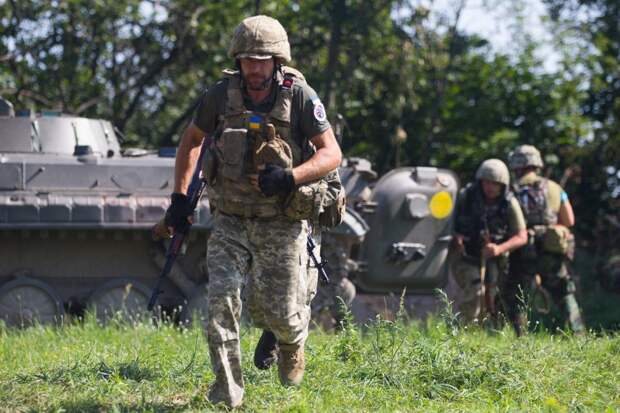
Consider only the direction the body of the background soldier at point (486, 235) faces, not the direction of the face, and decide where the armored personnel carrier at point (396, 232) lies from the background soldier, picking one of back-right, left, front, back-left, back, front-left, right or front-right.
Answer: back-right

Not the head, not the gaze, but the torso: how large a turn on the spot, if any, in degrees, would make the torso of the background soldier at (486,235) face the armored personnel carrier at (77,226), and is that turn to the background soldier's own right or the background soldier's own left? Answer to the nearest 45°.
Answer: approximately 90° to the background soldier's own right

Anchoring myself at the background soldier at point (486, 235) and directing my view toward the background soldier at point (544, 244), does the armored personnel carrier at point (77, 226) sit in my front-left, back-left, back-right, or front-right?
back-left

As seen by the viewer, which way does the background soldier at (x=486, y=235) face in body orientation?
toward the camera

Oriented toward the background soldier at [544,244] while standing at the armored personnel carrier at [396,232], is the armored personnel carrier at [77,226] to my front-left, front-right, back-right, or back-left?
back-right

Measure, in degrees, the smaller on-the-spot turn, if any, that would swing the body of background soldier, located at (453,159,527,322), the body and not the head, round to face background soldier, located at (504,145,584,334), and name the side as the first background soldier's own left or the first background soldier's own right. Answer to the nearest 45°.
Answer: approximately 135° to the first background soldier's own left
